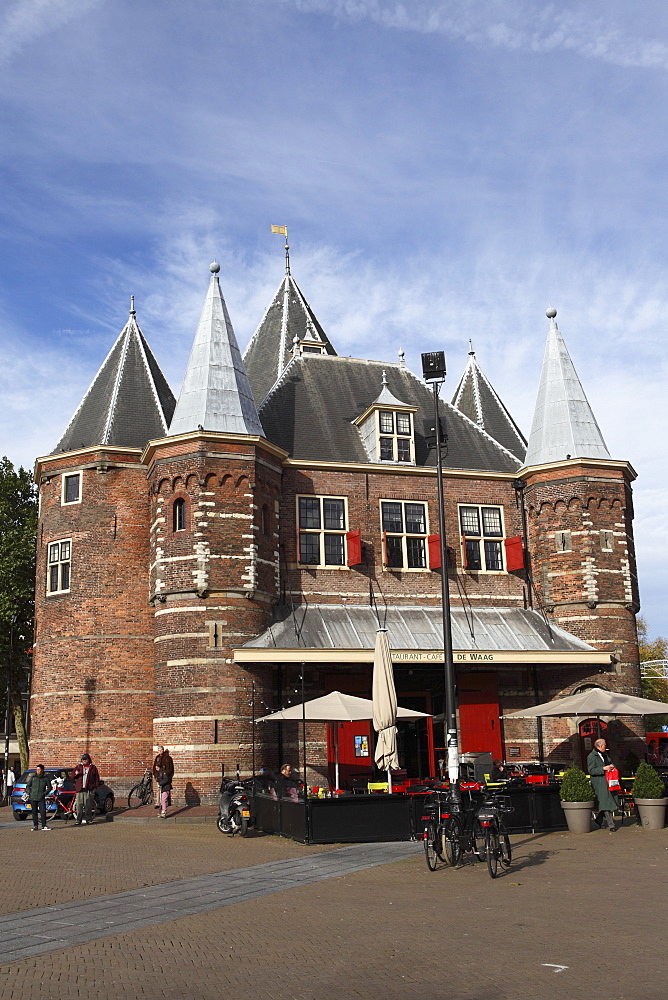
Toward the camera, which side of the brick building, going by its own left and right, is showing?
front

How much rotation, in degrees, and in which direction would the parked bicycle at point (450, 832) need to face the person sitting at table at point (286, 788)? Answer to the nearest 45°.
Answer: approximately 90° to its left

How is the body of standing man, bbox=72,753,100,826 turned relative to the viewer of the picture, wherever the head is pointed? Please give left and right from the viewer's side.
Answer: facing the viewer

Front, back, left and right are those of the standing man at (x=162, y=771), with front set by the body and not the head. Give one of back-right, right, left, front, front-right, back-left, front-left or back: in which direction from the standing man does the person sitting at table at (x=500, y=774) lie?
back-left

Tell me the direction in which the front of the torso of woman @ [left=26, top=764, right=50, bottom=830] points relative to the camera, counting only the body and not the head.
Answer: toward the camera

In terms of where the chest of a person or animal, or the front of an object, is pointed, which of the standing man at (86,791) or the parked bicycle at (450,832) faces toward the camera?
the standing man

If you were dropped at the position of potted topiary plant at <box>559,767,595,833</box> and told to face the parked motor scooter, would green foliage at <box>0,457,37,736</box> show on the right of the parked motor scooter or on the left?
right

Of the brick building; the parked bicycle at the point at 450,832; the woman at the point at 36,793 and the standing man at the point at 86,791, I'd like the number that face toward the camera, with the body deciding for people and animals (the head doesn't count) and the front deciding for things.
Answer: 3

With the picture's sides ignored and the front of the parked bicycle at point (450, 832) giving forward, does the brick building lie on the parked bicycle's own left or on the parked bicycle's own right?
on the parked bicycle's own left

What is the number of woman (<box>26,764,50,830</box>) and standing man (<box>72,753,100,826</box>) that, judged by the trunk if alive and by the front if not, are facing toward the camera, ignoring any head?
2

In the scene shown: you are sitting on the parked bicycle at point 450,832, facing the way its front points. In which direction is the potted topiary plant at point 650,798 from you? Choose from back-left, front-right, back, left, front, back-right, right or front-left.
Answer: front

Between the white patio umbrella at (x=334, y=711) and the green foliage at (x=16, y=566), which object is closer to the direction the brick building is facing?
the white patio umbrella

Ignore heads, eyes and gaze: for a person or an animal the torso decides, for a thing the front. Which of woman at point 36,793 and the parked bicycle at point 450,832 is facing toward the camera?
the woman

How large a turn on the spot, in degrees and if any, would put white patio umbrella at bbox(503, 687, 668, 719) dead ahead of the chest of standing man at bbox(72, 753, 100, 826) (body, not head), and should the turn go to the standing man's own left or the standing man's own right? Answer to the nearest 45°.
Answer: approximately 90° to the standing man's own left

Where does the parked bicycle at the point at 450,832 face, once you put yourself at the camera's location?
facing away from the viewer and to the right of the viewer
